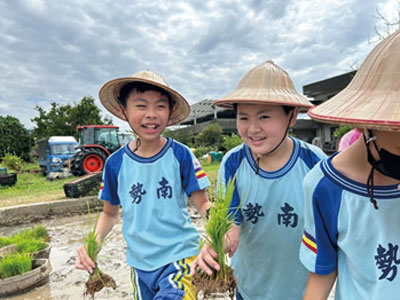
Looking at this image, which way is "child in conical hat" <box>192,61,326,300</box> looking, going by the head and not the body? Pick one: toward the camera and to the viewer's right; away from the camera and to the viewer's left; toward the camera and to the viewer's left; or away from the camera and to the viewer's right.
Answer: toward the camera and to the viewer's left

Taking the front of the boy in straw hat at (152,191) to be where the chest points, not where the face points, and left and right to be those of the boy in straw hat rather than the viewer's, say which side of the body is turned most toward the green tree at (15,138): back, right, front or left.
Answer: back

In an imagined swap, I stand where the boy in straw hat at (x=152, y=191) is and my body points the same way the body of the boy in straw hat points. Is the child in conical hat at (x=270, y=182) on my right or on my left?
on my left

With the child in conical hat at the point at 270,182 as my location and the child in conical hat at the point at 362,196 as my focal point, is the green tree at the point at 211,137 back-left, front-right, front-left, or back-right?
back-left

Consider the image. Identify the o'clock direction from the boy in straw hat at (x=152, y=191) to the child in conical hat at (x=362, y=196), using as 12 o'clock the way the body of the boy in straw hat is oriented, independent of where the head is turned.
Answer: The child in conical hat is roughly at 11 o'clock from the boy in straw hat.

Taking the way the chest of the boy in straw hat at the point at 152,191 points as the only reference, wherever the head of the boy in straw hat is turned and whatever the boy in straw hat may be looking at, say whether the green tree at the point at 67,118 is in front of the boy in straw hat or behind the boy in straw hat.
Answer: behind

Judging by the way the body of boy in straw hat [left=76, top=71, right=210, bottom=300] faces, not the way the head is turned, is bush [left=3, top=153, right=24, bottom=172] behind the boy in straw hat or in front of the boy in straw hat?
behind

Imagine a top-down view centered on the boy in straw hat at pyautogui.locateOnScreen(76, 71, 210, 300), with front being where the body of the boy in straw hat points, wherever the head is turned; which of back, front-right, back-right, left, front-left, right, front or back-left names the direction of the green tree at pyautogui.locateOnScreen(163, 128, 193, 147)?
back

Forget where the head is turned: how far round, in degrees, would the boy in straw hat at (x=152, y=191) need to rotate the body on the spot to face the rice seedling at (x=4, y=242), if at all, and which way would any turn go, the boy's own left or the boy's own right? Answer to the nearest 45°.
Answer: approximately 135° to the boy's own right

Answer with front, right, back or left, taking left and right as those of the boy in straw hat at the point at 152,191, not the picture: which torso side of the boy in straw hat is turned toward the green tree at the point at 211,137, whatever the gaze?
back

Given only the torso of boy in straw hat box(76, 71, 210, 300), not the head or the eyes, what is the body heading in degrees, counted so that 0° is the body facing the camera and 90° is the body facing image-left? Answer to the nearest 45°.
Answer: approximately 0°

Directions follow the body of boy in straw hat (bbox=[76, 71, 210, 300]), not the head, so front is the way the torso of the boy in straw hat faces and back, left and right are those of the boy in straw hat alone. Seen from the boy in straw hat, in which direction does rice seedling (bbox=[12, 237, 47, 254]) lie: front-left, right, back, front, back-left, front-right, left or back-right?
back-right
